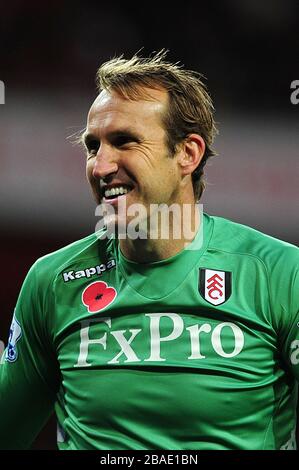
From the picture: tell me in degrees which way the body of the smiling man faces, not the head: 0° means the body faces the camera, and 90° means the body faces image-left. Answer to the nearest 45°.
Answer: approximately 0°
